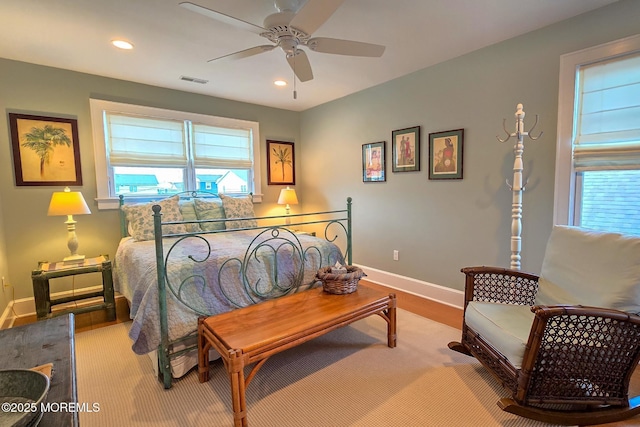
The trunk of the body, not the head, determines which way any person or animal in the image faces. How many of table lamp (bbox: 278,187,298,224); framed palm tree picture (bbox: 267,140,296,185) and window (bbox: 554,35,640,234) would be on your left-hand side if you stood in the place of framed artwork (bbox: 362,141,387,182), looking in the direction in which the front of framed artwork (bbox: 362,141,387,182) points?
1

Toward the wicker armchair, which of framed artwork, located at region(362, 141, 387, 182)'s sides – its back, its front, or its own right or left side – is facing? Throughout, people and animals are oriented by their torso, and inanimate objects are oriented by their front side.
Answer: left

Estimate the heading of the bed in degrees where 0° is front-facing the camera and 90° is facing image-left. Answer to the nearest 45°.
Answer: approximately 315°

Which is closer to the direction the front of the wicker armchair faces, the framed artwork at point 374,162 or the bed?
the bed

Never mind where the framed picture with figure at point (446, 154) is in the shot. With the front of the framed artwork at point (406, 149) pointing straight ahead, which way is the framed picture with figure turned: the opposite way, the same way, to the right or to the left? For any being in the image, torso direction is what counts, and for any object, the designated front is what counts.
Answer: the same way

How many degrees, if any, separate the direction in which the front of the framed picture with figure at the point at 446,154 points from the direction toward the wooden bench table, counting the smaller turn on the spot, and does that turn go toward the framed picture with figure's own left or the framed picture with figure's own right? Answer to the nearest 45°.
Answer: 0° — it already faces it

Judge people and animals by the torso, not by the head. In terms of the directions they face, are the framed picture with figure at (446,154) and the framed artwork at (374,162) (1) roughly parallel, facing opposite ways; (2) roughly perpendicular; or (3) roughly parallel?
roughly parallel

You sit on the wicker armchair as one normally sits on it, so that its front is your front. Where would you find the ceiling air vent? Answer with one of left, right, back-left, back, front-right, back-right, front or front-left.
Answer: front-right

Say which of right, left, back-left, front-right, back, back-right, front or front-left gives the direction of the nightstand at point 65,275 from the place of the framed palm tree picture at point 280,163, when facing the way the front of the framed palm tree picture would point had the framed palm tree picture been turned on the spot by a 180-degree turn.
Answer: left

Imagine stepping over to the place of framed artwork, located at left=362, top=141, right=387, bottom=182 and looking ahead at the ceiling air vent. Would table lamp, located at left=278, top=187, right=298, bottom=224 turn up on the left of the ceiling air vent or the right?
right

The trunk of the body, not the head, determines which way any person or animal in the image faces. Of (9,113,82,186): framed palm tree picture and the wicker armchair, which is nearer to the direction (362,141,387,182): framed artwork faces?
the framed palm tree picture

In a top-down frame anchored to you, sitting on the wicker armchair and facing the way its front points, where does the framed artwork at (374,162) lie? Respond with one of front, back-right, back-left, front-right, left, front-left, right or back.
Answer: right

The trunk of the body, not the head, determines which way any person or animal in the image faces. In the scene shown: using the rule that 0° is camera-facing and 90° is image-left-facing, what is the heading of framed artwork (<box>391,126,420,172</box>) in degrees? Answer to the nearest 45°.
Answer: approximately 45°

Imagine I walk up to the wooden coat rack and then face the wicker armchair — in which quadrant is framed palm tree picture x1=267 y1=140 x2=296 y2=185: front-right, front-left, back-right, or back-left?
back-right

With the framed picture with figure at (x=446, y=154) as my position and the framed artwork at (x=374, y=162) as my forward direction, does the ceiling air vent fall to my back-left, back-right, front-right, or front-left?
front-left

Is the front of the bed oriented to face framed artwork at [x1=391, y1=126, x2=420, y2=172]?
no

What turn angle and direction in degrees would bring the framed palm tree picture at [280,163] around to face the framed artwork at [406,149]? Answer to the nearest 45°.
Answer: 0° — it already faces it

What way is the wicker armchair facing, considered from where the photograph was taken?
facing the viewer and to the left of the viewer
